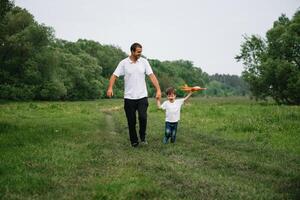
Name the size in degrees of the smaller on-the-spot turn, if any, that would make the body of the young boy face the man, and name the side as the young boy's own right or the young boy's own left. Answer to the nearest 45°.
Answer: approximately 45° to the young boy's own right

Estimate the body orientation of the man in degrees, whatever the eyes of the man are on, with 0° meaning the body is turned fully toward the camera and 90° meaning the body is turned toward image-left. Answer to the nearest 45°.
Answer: approximately 0°

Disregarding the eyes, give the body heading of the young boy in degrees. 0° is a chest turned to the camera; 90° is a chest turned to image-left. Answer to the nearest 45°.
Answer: approximately 0°

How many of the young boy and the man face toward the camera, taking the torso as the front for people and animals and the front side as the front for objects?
2

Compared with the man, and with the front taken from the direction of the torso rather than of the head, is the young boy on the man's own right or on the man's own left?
on the man's own left
